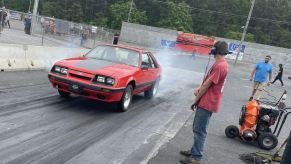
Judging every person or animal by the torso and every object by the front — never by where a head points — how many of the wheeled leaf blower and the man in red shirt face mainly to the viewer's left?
2

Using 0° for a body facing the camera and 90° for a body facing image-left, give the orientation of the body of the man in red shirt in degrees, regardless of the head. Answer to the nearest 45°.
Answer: approximately 90°

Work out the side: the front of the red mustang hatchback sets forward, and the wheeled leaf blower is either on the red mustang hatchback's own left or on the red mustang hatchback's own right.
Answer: on the red mustang hatchback's own left

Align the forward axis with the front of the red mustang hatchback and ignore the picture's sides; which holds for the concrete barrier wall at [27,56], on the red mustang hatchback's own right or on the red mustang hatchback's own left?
on the red mustang hatchback's own right

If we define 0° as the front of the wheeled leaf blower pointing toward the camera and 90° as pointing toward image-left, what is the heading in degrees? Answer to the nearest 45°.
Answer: approximately 90°
